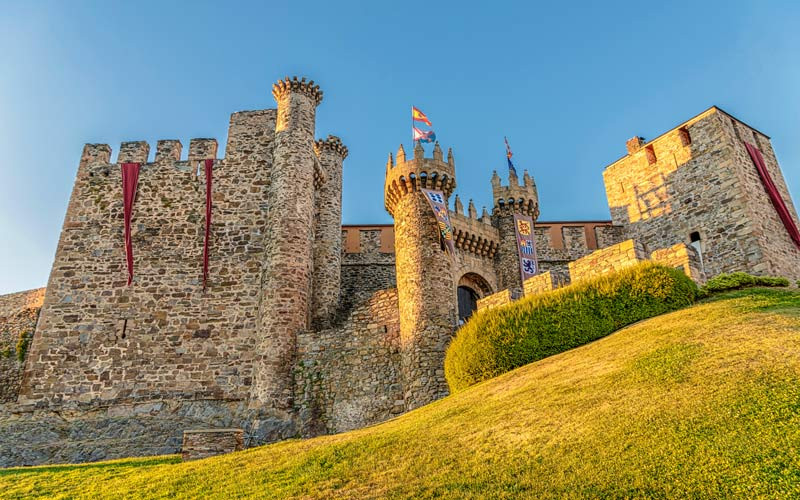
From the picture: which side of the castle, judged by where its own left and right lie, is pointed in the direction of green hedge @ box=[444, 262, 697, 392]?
front

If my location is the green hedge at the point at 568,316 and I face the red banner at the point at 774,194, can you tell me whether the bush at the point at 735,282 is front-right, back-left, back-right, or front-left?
front-right
